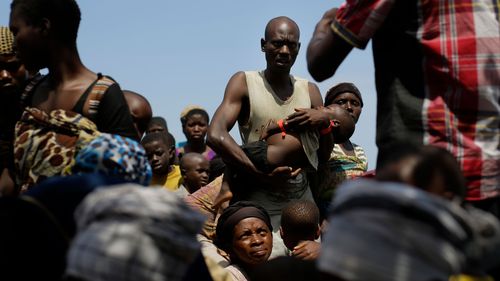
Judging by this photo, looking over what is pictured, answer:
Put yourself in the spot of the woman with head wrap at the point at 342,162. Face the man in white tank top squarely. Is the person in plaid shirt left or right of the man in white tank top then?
left

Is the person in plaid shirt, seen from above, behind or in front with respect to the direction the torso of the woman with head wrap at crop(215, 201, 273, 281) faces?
in front

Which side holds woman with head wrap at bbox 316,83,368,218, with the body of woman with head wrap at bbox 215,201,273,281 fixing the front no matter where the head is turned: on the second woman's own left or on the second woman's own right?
on the second woman's own left

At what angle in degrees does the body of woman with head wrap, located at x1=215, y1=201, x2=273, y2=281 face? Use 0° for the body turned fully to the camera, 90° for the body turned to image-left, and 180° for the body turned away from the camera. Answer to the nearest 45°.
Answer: approximately 315°

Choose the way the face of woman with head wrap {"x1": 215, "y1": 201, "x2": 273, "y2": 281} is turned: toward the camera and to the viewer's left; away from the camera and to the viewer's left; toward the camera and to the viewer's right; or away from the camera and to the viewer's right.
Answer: toward the camera and to the viewer's right
